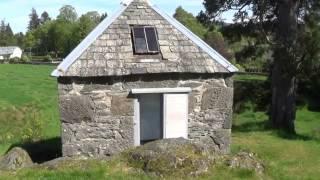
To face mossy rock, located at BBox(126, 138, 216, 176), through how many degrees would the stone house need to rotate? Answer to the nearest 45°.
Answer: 0° — it already faces it

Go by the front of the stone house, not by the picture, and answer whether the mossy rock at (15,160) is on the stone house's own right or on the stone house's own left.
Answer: on the stone house's own right

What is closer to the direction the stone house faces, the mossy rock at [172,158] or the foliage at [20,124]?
the mossy rock

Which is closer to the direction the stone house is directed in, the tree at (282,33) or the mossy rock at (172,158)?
the mossy rock

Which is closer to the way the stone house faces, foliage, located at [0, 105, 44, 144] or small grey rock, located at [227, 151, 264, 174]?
the small grey rock

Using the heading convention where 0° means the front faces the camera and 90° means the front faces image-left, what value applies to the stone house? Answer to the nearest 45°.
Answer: approximately 0°

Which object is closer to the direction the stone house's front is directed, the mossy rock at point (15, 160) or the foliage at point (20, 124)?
the mossy rock

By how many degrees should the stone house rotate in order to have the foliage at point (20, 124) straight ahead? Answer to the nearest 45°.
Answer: approximately 135° to its right

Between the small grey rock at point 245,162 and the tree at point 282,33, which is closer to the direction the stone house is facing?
the small grey rock

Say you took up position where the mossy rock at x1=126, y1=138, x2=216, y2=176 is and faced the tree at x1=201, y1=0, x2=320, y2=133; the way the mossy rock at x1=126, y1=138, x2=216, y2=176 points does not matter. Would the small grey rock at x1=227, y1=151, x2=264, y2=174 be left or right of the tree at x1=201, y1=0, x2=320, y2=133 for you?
right

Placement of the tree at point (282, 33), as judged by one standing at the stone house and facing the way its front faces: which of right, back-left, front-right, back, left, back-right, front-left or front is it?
back-left
